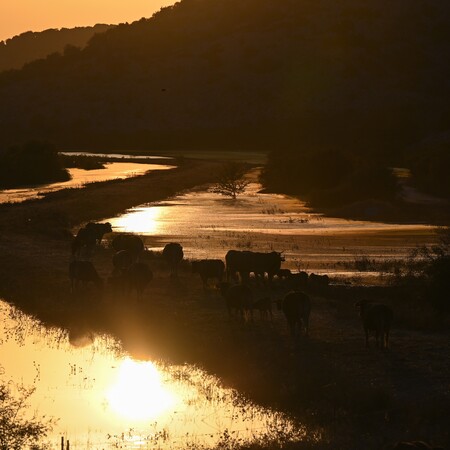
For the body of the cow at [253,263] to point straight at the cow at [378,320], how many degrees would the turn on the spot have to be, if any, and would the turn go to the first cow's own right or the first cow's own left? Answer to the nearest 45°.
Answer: approximately 90° to the first cow's own right

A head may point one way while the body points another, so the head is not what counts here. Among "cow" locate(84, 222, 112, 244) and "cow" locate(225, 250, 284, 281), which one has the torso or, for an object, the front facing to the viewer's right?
"cow" locate(225, 250, 284, 281)

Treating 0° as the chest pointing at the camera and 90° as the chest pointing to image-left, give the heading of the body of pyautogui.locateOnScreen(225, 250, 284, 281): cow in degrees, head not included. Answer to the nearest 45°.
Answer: approximately 270°
